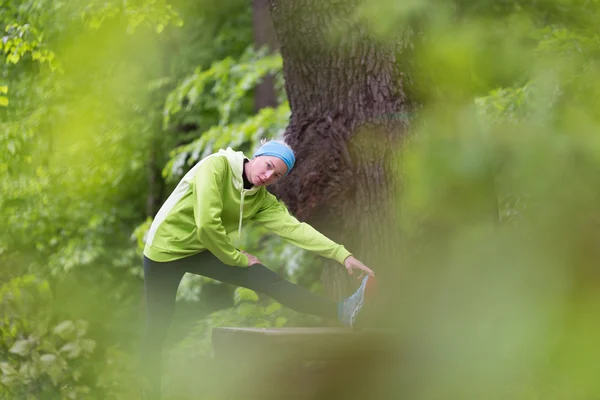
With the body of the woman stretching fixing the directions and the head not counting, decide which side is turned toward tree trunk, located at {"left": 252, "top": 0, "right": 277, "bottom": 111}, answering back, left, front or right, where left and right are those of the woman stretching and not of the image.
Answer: left

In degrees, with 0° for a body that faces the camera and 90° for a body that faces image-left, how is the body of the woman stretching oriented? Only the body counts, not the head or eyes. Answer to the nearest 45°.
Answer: approximately 270°

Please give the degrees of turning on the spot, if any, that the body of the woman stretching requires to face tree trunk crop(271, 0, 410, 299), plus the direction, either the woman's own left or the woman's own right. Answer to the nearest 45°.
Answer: approximately 45° to the woman's own left
